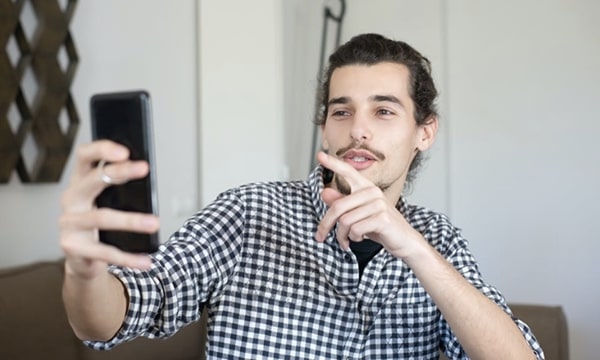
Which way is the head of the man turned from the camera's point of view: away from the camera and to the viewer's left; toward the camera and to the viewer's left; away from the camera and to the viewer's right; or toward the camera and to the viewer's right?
toward the camera and to the viewer's left

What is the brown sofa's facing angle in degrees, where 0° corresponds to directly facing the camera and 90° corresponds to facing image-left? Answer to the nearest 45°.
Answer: approximately 0°

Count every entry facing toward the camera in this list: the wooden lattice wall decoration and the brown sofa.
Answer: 2

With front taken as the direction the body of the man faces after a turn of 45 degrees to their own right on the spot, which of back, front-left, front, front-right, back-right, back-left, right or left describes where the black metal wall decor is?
back-right

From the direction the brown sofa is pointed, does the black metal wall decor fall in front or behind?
behind

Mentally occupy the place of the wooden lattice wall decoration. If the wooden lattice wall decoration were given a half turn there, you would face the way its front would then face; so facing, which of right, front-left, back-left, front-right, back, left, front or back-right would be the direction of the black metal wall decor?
front-right

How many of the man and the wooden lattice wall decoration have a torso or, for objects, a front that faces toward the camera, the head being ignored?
2
